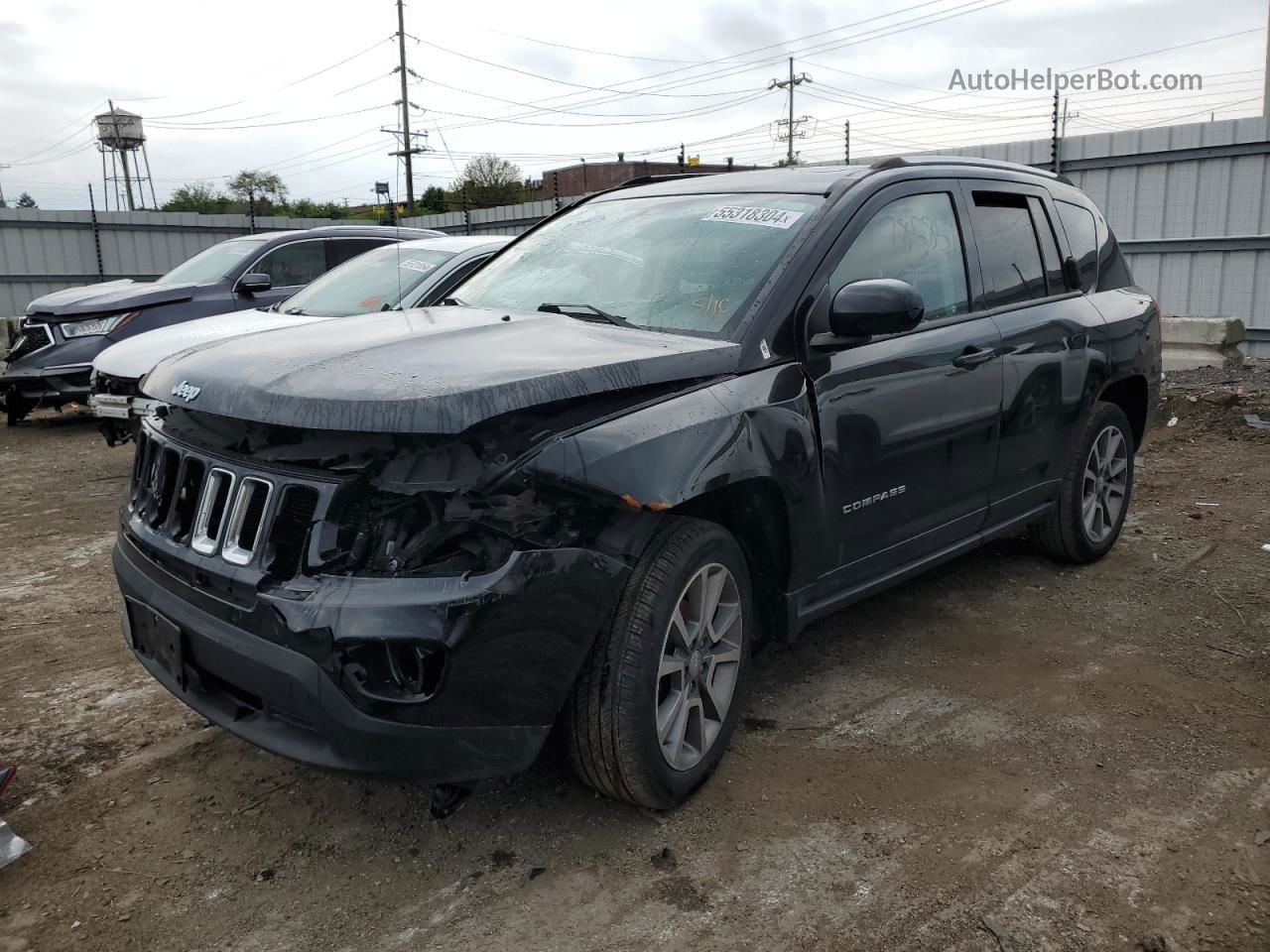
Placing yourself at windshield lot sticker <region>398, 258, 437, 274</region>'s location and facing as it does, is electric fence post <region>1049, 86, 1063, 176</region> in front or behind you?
behind

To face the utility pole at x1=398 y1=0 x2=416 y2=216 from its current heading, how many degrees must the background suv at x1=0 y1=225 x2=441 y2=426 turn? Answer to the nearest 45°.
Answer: approximately 135° to its right

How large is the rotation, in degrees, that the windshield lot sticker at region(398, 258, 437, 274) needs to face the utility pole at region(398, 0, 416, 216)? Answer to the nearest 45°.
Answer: approximately 135° to its right

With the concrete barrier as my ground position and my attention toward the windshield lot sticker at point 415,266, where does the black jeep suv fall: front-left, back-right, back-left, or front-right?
front-left

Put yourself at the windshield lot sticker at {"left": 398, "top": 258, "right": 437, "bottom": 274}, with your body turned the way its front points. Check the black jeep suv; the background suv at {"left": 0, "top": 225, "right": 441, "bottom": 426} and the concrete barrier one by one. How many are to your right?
1

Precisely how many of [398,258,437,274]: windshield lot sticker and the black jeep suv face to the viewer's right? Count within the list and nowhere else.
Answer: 0

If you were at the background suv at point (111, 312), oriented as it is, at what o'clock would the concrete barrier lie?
The concrete barrier is roughly at 8 o'clock from the background suv.

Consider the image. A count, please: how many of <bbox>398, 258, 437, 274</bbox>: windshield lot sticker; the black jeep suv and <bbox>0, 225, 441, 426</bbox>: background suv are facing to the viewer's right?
0

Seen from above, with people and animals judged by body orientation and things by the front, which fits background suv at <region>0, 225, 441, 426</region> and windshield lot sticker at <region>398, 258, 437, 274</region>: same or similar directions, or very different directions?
same or similar directions

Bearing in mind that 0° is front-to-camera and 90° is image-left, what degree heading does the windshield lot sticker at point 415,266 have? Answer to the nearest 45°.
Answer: approximately 45°

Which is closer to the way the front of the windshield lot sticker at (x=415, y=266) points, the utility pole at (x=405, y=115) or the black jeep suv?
the black jeep suv

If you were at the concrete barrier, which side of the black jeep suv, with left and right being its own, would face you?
back

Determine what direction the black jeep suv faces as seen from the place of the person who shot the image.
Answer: facing the viewer and to the left of the viewer

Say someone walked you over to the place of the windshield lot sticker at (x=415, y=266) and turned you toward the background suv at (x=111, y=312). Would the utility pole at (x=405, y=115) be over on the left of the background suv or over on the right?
right

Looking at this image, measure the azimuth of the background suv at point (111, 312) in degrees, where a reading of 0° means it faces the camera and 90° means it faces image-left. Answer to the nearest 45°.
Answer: approximately 45°
